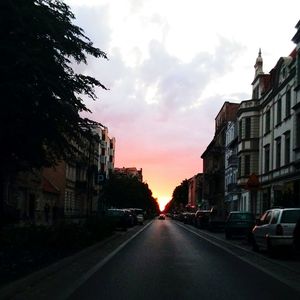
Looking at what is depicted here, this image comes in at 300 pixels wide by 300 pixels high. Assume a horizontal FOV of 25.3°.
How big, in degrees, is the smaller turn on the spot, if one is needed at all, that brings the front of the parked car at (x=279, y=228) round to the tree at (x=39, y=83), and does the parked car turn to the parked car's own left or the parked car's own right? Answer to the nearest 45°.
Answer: approximately 90° to the parked car's own left

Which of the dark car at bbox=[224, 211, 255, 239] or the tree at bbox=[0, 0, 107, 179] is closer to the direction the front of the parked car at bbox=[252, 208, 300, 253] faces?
the dark car

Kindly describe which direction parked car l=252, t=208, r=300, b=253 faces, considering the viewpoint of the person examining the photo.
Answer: facing away from the viewer and to the left of the viewer

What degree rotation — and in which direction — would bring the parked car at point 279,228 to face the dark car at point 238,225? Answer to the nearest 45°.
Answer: approximately 45° to its right
